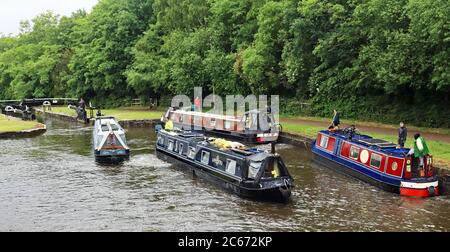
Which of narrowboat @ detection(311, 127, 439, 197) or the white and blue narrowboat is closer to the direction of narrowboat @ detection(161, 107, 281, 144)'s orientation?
the white and blue narrowboat

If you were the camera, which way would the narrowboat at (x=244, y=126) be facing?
facing away from the viewer and to the left of the viewer

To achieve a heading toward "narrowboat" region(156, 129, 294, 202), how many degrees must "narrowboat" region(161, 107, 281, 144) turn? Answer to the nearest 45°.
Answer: approximately 135° to its left

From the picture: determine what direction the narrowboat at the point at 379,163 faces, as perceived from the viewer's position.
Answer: facing away from the viewer and to the left of the viewer

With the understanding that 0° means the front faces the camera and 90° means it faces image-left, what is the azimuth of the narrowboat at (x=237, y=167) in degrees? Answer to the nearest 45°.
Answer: approximately 315°

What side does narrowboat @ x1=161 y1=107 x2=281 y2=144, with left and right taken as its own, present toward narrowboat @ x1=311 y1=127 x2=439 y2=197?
back

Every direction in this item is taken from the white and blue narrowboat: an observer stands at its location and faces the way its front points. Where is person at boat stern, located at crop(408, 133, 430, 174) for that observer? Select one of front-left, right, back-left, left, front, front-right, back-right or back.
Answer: front-left

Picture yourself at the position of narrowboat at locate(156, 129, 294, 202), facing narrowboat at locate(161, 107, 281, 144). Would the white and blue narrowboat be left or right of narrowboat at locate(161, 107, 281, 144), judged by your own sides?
left
